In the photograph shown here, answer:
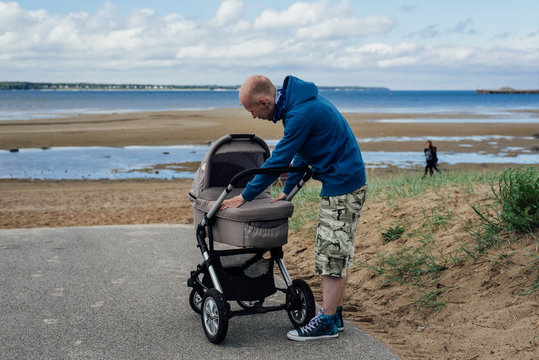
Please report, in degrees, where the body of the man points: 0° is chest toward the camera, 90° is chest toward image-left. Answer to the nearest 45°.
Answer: approximately 90°

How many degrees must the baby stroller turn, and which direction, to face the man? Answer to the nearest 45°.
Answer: approximately 180°

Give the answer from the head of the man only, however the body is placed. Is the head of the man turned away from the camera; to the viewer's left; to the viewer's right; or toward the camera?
to the viewer's left

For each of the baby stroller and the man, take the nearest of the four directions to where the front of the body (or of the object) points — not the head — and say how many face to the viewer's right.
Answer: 0

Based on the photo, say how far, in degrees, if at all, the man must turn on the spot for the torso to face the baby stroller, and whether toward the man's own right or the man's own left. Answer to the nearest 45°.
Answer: approximately 45° to the man's own right

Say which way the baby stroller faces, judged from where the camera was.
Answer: facing away from the viewer and to the left of the viewer
